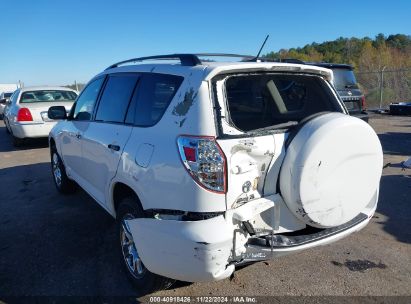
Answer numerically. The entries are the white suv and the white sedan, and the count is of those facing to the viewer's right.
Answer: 0

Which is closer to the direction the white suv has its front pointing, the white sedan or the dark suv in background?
the white sedan

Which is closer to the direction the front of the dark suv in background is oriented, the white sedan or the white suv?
the white sedan

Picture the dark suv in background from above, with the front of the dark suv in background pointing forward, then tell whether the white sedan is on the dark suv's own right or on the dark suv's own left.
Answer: on the dark suv's own left

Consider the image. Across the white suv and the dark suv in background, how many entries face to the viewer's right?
0

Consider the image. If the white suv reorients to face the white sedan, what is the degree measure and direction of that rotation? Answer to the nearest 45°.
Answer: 0° — it already faces it

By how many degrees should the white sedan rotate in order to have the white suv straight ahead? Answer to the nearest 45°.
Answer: approximately 180°

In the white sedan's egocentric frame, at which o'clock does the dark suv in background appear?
The dark suv in background is roughly at 4 o'clock from the white sedan.

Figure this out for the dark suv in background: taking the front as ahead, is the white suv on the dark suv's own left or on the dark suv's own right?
on the dark suv's own left

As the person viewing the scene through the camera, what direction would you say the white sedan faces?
facing away from the viewer
